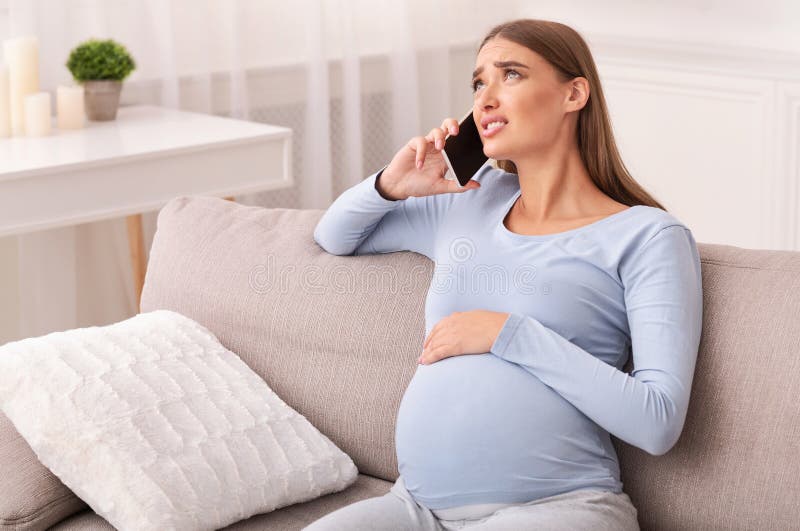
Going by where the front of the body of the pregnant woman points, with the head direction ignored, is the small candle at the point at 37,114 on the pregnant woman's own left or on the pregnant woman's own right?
on the pregnant woman's own right

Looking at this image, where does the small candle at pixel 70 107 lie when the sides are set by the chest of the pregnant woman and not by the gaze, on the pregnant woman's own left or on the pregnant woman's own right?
on the pregnant woman's own right

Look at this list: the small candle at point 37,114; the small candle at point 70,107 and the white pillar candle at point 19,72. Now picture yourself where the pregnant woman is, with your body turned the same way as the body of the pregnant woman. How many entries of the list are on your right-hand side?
3

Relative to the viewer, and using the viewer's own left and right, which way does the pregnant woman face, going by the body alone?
facing the viewer and to the left of the viewer

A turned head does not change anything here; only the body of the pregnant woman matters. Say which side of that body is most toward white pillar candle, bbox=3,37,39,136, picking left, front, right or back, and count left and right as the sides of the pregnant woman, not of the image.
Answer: right

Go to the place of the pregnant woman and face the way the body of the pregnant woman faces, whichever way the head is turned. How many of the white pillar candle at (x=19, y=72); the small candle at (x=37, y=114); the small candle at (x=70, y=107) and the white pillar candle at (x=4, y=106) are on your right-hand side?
4

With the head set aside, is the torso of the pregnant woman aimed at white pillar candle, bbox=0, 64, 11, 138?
no

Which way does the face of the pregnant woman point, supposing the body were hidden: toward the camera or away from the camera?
toward the camera
